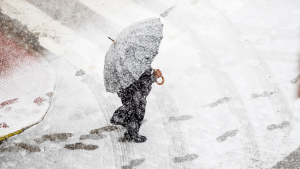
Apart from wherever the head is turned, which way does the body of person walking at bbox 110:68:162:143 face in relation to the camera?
to the viewer's right
